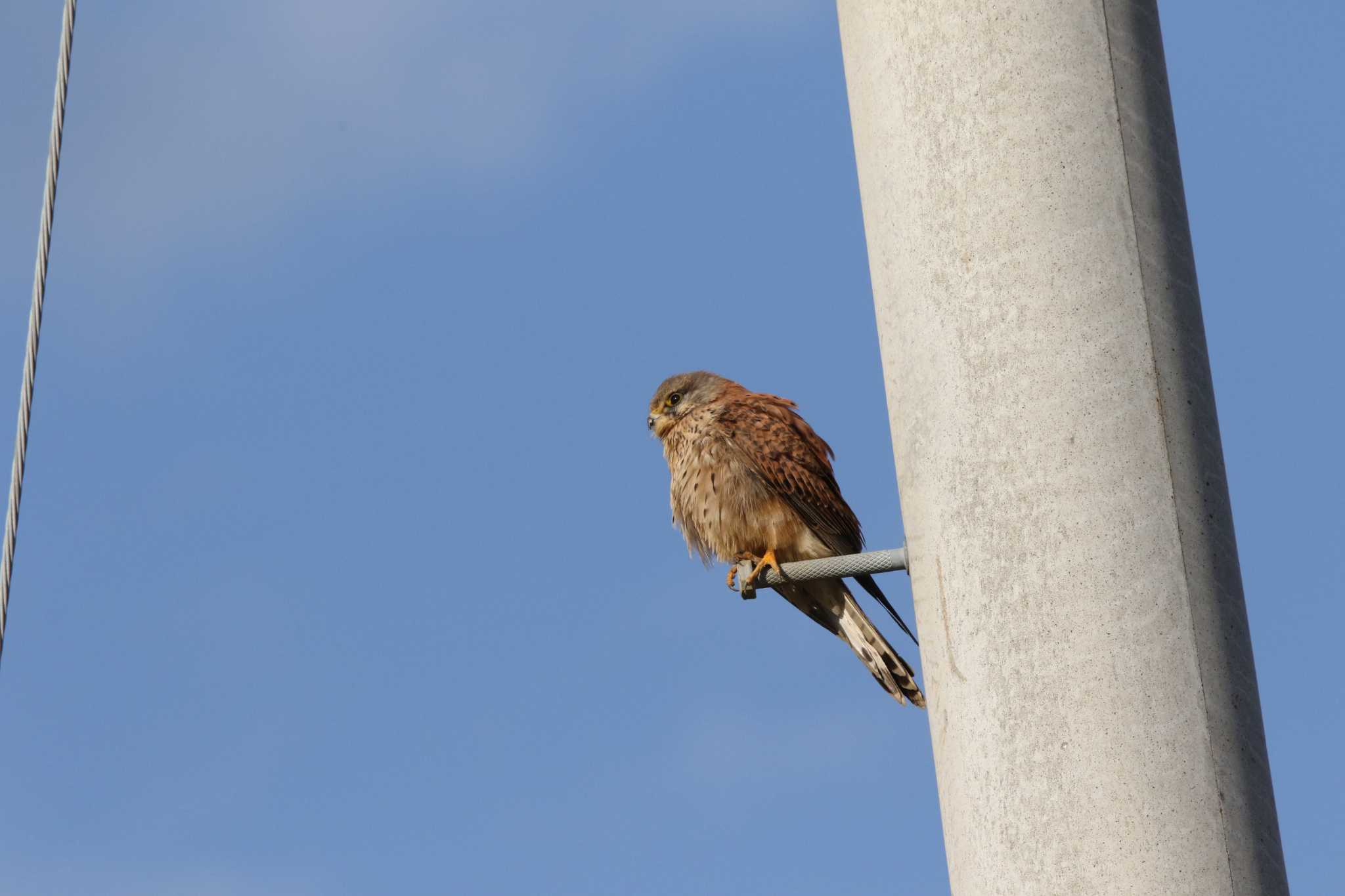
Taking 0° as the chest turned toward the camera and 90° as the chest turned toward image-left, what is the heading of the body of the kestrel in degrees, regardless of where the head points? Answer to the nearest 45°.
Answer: approximately 90°
